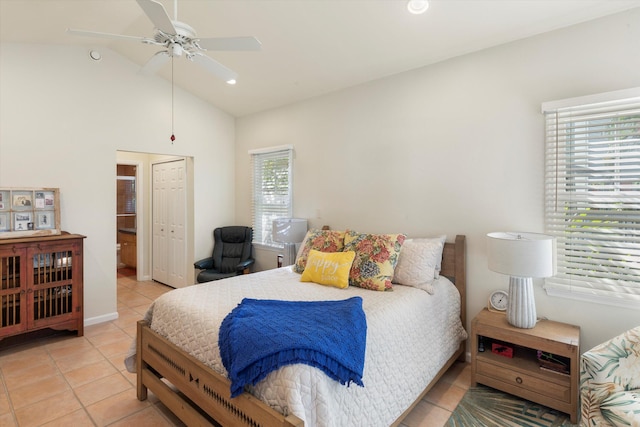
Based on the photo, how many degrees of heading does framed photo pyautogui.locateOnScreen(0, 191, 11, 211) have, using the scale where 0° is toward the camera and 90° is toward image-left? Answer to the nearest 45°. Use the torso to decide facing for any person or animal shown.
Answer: approximately 0°

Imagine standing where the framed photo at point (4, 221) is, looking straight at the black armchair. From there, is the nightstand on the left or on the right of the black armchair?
right

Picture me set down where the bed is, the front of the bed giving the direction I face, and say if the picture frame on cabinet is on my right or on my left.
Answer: on my right

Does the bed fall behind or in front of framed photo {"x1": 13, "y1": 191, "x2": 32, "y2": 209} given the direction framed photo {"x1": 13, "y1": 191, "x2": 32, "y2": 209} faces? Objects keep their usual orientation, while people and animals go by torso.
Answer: in front

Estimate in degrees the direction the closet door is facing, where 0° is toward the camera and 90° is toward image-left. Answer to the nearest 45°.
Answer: approximately 45°
